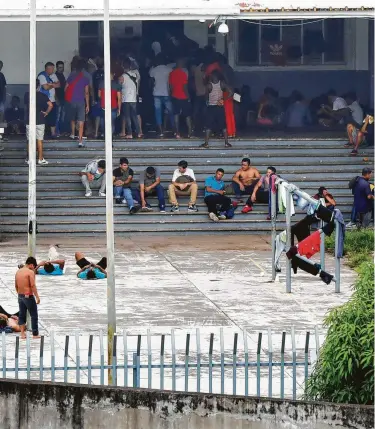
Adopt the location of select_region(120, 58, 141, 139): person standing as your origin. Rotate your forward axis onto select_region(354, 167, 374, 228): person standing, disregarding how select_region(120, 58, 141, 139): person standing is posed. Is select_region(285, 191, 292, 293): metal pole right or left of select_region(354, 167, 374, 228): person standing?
right

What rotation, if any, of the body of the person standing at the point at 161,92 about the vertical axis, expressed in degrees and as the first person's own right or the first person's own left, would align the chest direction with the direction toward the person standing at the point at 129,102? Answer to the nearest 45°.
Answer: approximately 135° to the first person's own left

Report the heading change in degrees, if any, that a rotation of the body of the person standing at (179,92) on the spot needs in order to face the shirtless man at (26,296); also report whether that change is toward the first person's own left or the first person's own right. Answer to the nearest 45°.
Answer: approximately 180°

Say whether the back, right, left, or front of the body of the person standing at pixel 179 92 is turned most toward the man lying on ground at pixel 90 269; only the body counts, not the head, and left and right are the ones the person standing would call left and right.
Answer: back

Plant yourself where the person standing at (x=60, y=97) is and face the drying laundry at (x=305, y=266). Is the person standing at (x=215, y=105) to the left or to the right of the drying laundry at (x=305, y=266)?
left

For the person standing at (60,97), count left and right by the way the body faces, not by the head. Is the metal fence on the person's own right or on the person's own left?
on the person's own left

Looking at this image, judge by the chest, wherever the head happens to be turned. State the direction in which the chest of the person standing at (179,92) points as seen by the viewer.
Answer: away from the camera

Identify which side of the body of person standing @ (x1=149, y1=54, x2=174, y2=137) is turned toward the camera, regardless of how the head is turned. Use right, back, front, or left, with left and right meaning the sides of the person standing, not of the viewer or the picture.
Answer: back
